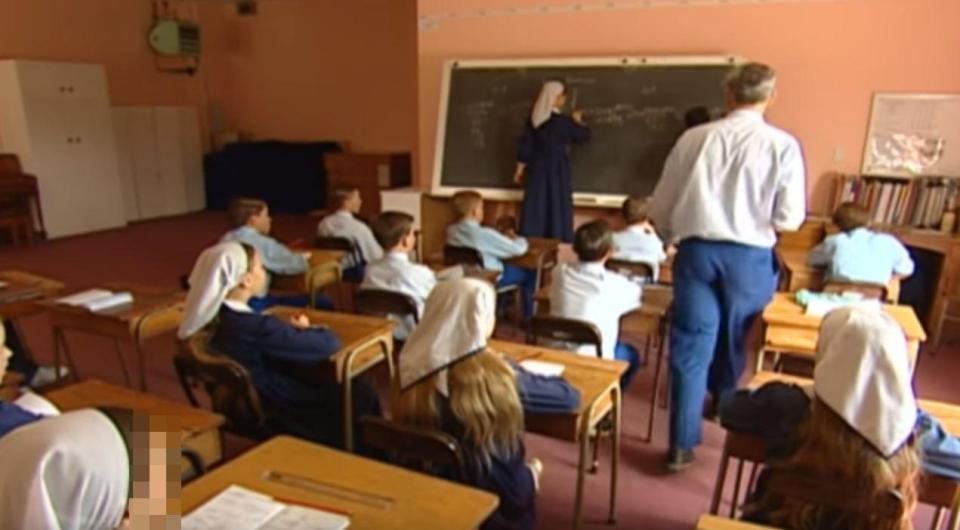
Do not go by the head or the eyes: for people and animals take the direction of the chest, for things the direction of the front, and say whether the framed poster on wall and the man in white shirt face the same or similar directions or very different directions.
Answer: very different directions

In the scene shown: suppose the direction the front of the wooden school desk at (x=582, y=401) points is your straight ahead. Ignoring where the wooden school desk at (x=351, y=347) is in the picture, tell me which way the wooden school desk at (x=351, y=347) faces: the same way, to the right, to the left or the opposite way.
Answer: the same way

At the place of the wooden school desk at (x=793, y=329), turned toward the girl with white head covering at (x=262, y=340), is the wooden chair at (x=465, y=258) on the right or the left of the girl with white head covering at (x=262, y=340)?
right

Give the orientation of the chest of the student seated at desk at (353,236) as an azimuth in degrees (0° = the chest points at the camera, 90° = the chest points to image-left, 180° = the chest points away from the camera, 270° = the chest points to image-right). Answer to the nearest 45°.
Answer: approximately 225°

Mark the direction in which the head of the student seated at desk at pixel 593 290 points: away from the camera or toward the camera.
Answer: away from the camera

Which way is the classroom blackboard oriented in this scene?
toward the camera

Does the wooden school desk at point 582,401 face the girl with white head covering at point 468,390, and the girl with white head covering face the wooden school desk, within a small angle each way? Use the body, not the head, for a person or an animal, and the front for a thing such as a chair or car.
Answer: yes

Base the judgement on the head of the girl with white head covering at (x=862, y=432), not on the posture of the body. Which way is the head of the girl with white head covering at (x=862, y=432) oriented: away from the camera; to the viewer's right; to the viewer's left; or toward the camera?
away from the camera

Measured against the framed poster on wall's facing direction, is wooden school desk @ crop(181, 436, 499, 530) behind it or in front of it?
in front

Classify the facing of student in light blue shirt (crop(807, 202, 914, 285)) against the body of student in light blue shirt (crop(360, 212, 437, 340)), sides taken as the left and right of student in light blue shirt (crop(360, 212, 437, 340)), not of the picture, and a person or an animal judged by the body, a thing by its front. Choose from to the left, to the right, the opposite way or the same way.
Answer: the same way

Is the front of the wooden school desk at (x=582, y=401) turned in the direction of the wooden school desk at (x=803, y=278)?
no

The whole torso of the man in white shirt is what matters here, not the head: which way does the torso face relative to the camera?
away from the camera

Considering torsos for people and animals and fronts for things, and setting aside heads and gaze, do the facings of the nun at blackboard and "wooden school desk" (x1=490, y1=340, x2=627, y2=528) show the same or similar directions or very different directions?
very different directions

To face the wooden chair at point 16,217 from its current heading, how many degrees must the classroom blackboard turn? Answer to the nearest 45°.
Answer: approximately 90° to its right

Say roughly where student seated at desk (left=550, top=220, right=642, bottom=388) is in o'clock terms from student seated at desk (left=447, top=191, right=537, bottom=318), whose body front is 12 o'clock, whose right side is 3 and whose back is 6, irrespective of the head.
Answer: student seated at desk (left=550, top=220, right=642, bottom=388) is roughly at 4 o'clock from student seated at desk (left=447, top=191, right=537, bottom=318).

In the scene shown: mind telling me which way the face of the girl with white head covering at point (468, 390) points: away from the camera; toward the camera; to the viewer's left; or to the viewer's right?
away from the camera

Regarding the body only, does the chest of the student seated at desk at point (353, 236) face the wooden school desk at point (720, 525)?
no

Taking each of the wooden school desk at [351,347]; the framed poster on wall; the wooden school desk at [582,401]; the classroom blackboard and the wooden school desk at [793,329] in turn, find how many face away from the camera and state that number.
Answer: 0

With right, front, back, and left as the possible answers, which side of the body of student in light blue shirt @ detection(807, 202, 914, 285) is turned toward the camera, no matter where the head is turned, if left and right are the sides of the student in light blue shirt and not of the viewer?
back

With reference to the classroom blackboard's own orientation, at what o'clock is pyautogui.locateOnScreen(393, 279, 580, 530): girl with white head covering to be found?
The girl with white head covering is roughly at 12 o'clock from the classroom blackboard.

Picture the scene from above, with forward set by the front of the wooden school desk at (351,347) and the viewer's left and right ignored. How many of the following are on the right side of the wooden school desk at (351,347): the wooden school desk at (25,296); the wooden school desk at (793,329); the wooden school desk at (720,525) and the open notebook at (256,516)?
1
